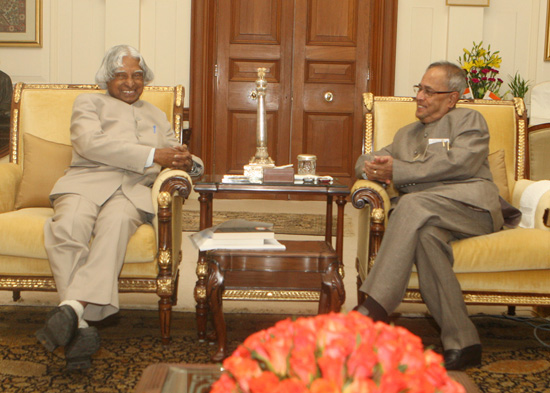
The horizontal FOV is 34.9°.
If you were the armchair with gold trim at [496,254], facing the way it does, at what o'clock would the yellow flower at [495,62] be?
The yellow flower is roughly at 6 o'clock from the armchair with gold trim.

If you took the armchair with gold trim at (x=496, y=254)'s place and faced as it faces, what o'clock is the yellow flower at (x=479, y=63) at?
The yellow flower is roughly at 6 o'clock from the armchair with gold trim.

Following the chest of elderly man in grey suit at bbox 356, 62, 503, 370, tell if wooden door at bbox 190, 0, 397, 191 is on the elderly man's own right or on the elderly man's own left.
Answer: on the elderly man's own right

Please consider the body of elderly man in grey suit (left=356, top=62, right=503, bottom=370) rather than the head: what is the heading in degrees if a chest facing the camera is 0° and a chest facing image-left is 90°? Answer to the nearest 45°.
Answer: approximately 45°

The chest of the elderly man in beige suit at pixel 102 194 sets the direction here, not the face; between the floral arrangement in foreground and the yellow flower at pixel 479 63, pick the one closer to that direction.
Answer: the floral arrangement in foreground

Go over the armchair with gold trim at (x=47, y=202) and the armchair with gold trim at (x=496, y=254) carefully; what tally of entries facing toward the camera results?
2

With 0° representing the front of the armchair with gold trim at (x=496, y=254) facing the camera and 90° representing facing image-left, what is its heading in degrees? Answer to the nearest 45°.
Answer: approximately 0°

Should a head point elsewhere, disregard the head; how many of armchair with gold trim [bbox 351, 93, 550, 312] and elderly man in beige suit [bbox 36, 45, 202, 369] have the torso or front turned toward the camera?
2

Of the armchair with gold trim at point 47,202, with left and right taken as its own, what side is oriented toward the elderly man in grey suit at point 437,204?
left

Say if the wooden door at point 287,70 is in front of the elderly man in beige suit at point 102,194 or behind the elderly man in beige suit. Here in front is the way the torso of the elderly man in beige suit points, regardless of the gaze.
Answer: behind

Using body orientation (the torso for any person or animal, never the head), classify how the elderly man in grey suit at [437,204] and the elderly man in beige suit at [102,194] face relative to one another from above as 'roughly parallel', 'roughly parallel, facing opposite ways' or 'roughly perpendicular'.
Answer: roughly perpendicular
